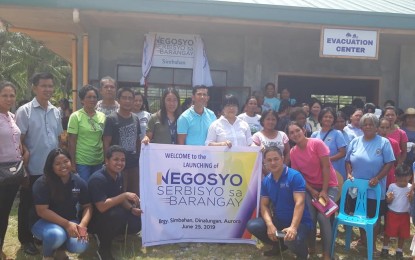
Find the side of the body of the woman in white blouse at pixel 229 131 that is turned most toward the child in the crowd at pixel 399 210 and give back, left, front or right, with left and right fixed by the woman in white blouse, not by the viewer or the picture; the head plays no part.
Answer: left

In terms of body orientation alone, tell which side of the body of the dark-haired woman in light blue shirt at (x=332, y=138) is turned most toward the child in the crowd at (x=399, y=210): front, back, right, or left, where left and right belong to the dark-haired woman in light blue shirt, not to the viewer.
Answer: left

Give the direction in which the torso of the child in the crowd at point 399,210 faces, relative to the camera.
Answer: toward the camera

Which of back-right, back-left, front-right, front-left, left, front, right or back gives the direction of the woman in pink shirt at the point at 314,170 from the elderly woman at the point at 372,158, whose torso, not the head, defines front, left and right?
front-right

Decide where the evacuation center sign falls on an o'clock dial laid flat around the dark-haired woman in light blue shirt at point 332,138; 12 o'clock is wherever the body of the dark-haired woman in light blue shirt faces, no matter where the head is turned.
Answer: The evacuation center sign is roughly at 6 o'clock from the dark-haired woman in light blue shirt.

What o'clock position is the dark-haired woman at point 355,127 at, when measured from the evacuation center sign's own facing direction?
The dark-haired woman is roughly at 12 o'clock from the evacuation center sign.

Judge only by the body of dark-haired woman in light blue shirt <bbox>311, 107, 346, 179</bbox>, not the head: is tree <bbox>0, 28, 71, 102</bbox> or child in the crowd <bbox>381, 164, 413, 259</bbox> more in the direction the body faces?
the child in the crowd

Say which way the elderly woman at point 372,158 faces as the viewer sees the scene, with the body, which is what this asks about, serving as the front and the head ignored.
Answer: toward the camera

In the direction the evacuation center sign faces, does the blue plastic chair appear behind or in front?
in front

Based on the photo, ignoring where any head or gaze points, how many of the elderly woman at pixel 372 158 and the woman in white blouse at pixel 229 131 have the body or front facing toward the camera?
2

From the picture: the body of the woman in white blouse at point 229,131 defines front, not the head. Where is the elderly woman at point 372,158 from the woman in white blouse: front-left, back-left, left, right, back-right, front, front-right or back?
left

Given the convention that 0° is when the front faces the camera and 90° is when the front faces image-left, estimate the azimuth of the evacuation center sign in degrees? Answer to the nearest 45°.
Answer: approximately 0°

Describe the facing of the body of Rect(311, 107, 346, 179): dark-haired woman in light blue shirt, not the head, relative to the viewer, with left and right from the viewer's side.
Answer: facing the viewer
